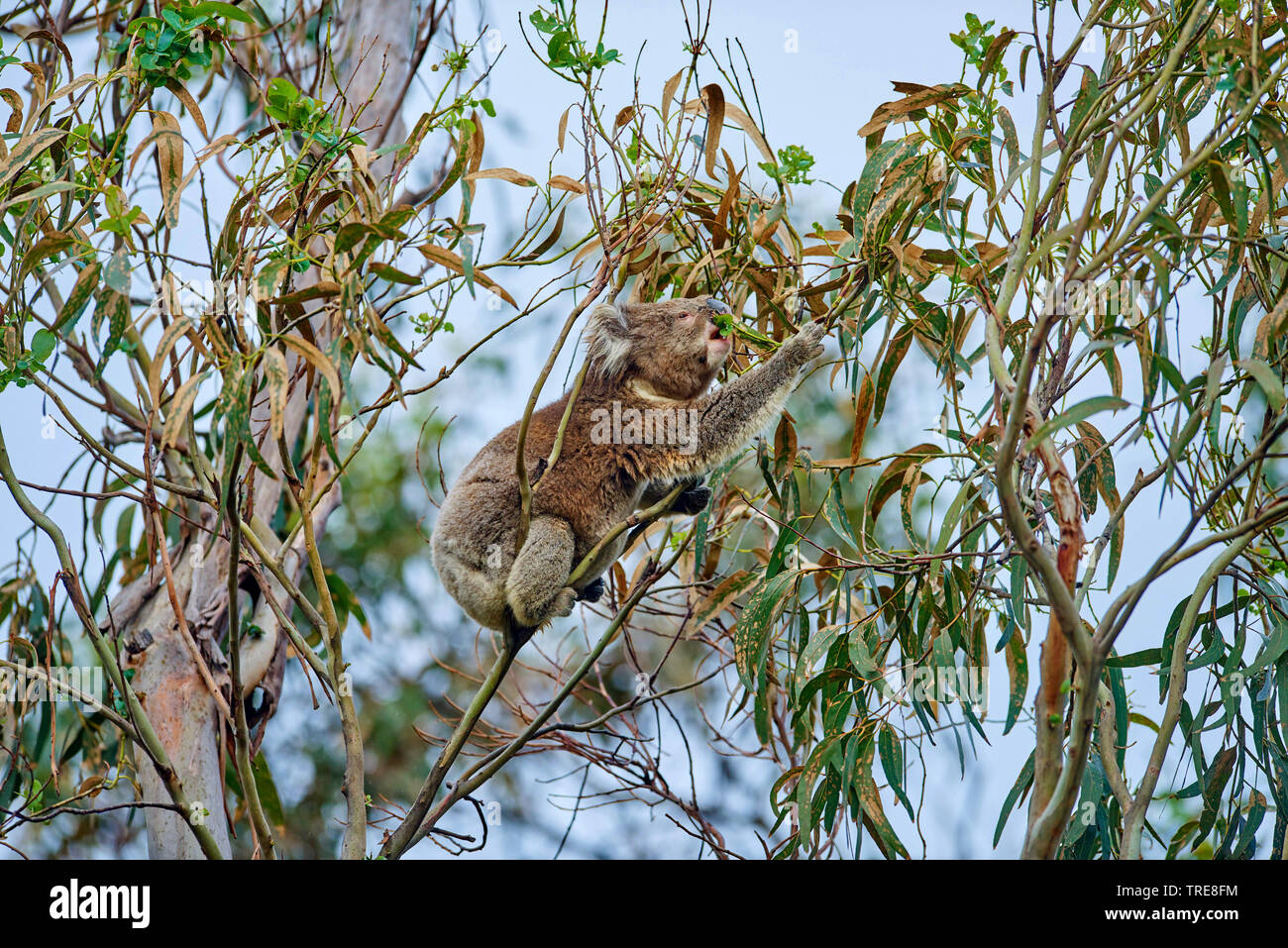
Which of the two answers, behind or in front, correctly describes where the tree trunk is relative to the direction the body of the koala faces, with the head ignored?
behind

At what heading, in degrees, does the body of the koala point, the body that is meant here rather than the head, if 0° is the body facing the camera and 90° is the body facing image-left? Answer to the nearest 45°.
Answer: approximately 270°
